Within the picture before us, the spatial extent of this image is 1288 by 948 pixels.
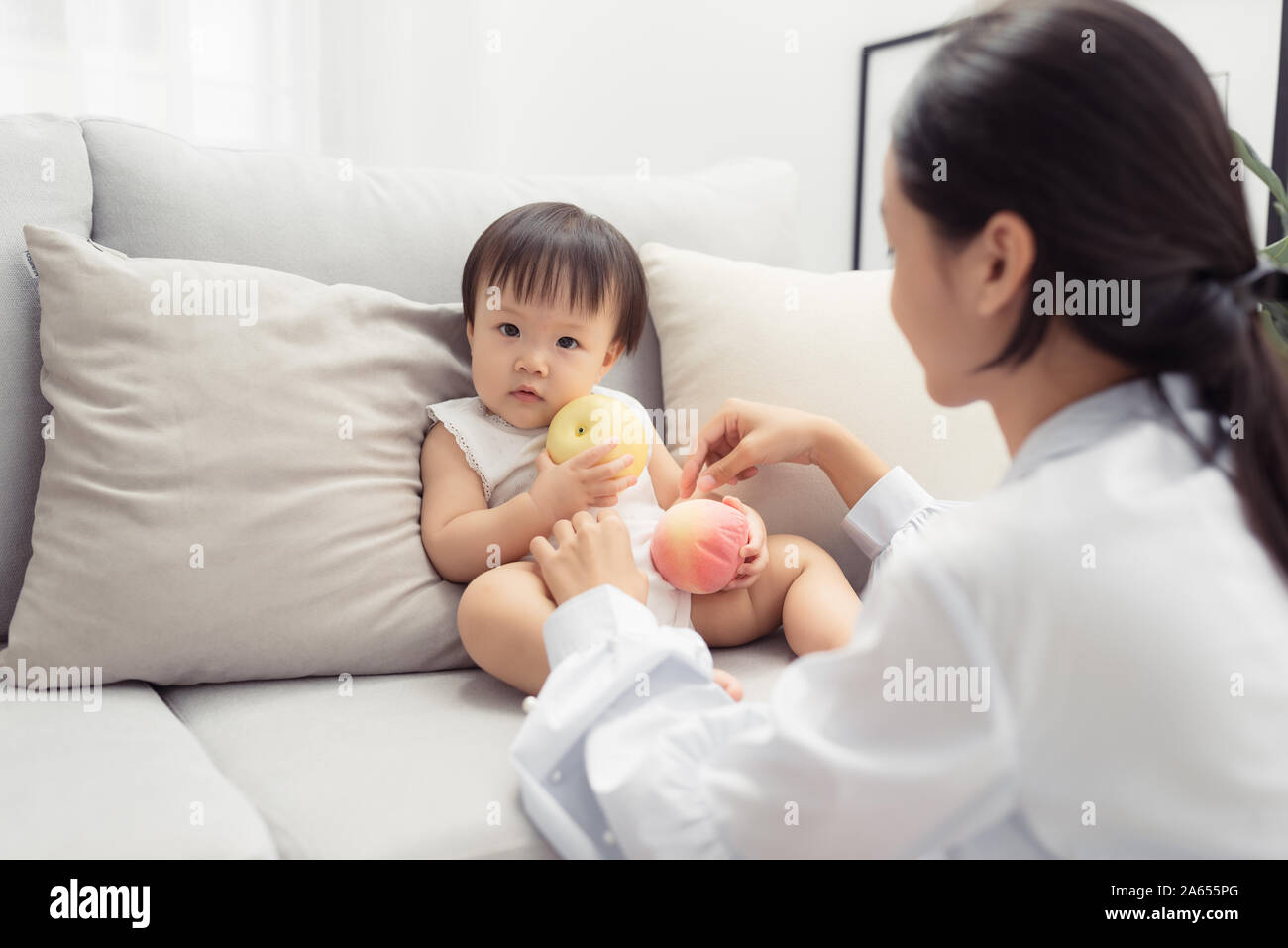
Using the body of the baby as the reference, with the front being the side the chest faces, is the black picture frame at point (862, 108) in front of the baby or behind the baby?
behind

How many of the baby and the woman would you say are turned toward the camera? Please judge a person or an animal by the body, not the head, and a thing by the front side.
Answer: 1

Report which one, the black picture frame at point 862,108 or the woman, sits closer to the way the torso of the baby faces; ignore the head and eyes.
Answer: the woman

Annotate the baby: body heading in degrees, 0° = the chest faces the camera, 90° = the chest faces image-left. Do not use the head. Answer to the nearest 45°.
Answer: approximately 0°

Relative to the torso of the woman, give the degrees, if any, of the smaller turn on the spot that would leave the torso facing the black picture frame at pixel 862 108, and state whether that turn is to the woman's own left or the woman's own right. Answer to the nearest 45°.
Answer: approximately 45° to the woman's own right

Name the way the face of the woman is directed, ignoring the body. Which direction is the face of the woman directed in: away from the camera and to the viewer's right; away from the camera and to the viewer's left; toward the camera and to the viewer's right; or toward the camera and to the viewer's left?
away from the camera and to the viewer's left

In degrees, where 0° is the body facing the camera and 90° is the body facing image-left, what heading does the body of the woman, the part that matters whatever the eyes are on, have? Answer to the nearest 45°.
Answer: approximately 135°

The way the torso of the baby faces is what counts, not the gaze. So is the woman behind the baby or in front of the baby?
in front
